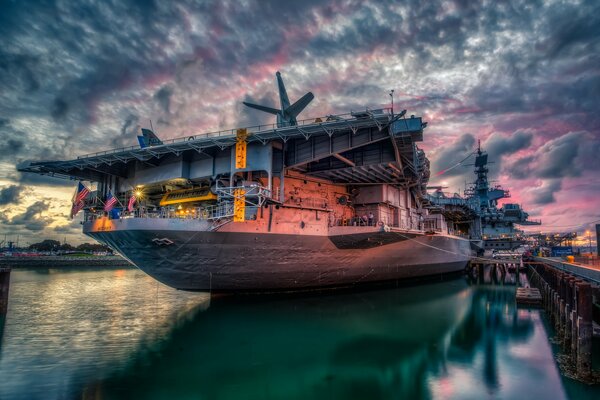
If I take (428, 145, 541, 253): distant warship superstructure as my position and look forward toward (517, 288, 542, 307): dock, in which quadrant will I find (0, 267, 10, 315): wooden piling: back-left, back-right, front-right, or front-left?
front-right

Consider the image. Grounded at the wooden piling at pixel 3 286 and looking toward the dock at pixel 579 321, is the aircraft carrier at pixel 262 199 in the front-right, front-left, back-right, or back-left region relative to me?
front-left

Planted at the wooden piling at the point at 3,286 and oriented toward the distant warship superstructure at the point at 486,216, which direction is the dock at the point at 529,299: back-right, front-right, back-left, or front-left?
front-right
